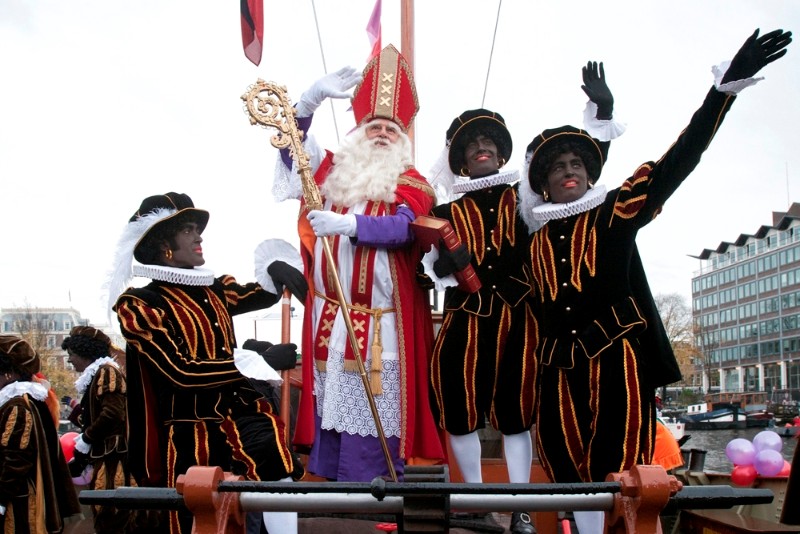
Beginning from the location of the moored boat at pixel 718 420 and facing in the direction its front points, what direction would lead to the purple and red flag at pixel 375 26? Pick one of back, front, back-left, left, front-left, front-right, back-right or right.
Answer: left

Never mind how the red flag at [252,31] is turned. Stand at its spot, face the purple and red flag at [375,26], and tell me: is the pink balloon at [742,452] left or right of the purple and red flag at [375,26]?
right

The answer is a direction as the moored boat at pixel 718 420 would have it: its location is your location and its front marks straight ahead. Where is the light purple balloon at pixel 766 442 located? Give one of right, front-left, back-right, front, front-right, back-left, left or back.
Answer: left

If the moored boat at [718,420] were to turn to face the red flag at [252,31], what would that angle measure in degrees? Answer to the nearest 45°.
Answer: approximately 90° to its left

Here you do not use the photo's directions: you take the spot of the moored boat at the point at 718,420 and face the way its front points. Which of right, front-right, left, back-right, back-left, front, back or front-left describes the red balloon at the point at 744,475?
left
